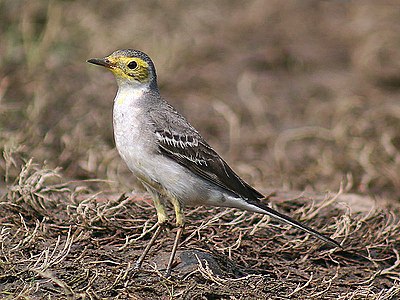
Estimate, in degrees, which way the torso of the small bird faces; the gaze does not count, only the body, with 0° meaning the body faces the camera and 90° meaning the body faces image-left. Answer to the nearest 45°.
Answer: approximately 90°
